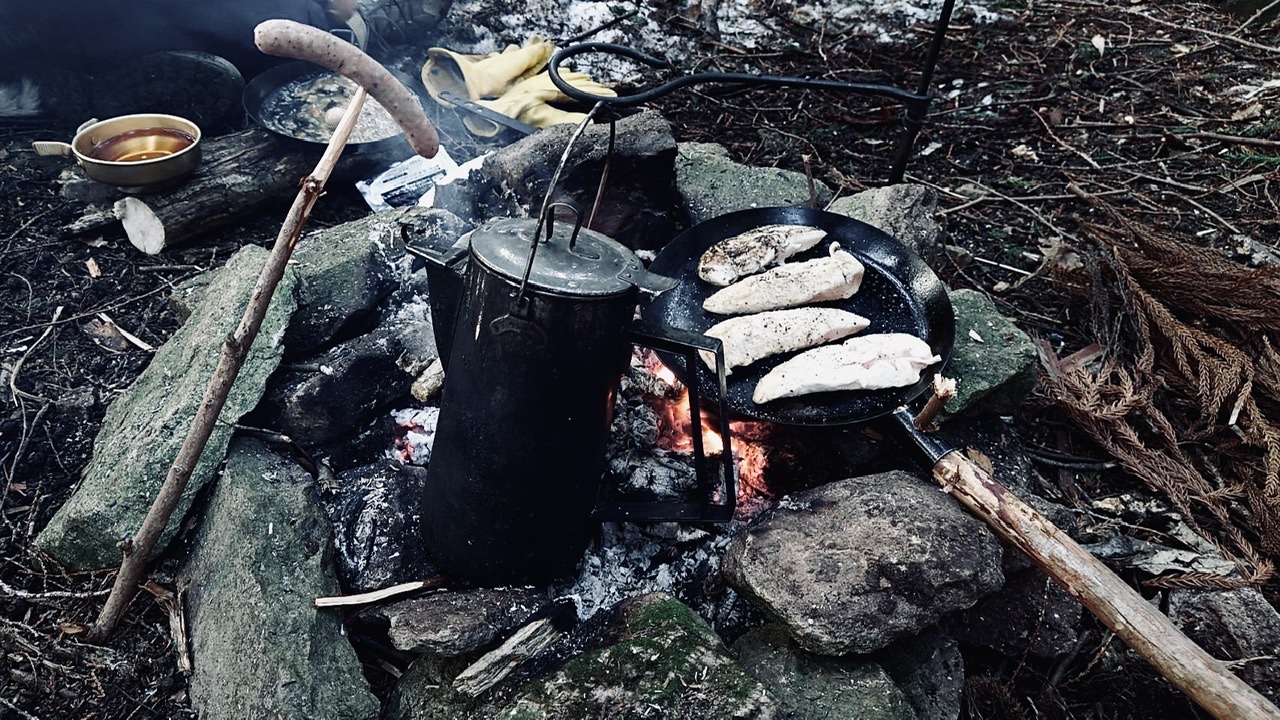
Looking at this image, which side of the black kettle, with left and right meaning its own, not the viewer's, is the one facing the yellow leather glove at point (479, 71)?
right

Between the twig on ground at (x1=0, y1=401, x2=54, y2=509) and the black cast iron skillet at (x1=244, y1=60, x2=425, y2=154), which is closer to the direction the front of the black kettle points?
the twig on ground

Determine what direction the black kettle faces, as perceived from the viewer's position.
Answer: facing to the left of the viewer

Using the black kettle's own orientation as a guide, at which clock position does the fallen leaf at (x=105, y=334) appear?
The fallen leaf is roughly at 1 o'clock from the black kettle.

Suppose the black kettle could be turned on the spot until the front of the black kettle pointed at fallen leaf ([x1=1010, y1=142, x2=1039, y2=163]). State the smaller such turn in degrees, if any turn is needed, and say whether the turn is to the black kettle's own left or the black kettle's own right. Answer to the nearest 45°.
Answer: approximately 135° to the black kettle's own right

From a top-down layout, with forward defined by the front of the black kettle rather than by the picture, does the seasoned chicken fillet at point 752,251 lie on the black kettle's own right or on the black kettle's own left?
on the black kettle's own right

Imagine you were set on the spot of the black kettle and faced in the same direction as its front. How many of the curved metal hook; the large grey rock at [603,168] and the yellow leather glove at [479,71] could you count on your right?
3

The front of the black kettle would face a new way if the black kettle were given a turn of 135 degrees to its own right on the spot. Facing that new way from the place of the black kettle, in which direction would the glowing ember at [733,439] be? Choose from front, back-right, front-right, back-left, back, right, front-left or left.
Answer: front

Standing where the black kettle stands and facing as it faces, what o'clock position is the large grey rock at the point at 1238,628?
The large grey rock is roughly at 6 o'clock from the black kettle.

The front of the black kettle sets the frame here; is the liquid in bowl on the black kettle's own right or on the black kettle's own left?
on the black kettle's own right

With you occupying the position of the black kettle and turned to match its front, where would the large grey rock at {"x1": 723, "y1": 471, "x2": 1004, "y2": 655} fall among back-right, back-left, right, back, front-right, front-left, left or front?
back

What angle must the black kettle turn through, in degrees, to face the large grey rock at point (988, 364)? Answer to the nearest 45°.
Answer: approximately 135° to its right

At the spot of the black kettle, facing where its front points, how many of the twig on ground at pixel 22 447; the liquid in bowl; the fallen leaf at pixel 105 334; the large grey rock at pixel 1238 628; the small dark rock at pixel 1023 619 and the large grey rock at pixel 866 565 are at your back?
3

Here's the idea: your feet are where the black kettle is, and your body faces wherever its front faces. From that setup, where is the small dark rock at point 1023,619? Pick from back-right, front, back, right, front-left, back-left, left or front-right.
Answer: back

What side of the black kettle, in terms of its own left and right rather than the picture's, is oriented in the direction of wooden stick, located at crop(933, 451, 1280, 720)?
back

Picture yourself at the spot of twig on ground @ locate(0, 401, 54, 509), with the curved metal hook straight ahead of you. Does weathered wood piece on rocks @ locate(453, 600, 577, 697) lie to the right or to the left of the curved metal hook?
right
